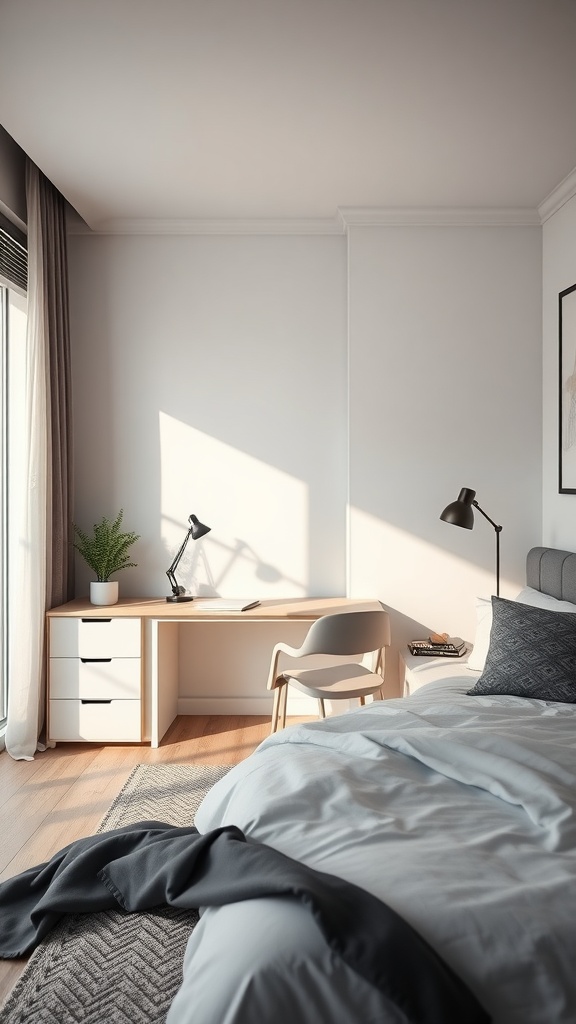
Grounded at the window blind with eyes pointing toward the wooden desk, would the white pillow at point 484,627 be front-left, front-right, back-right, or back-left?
front-right

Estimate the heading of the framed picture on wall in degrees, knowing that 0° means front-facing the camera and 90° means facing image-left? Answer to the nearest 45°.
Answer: approximately 90°

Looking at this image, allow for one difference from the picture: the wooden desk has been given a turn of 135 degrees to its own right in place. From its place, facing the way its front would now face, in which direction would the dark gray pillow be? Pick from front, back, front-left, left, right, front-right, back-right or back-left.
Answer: back

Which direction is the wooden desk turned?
toward the camera

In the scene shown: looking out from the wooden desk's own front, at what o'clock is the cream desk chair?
The cream desk chair is roughly at 10 o'clock from the wooden desk.

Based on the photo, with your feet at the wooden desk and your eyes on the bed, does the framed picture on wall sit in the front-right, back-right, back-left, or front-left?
front-left

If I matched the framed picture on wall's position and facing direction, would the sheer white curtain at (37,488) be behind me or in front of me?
in front

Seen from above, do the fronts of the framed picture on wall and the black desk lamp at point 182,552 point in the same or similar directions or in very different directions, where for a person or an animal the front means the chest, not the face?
very different directions

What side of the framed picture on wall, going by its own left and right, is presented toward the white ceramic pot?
front

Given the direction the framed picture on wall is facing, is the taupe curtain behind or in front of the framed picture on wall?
in front

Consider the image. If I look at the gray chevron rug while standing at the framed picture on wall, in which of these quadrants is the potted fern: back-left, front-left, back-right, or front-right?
front-right

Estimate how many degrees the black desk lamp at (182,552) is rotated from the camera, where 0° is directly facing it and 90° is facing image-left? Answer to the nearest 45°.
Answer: approximately 270°

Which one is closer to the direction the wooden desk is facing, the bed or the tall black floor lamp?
the bed

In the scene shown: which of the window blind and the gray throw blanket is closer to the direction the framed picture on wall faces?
the window blind
